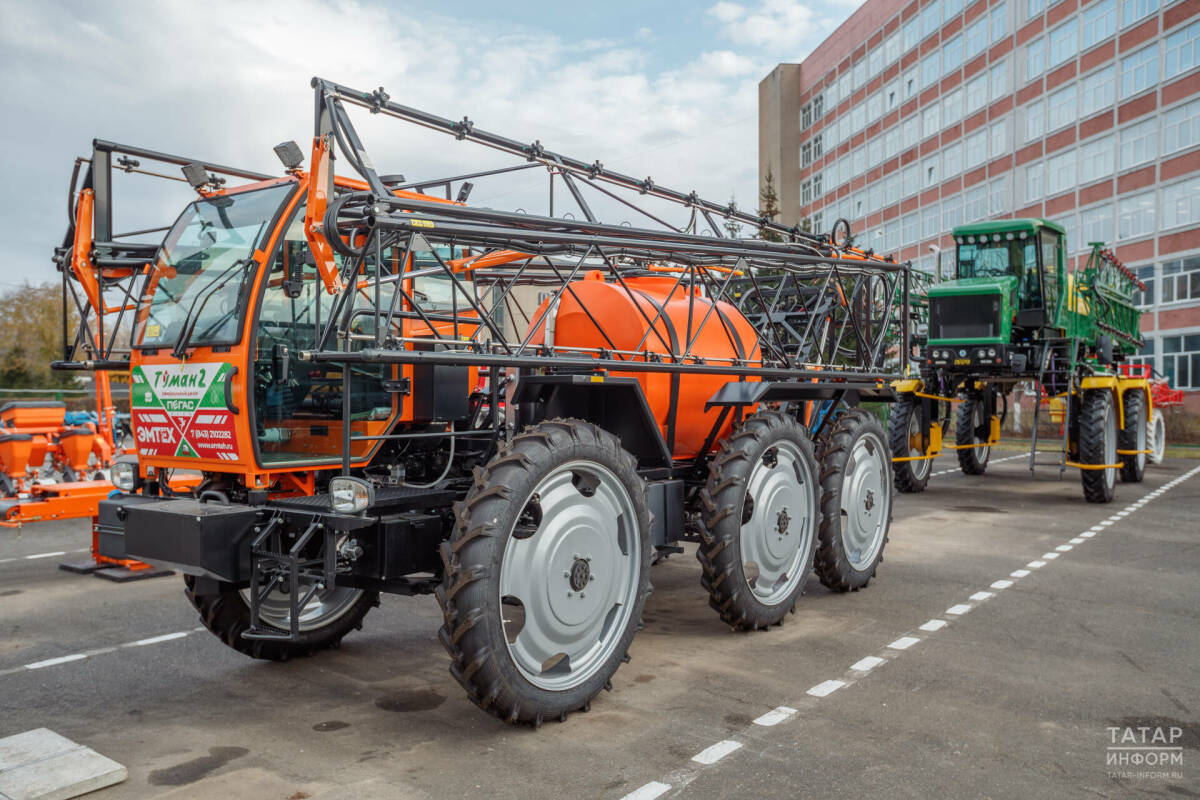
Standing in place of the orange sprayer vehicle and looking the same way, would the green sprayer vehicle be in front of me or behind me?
behind

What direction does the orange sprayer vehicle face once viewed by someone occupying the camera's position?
facing the viewer and to the left of the viewer

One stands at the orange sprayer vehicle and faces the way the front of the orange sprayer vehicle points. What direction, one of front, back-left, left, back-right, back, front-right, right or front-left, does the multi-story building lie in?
back
